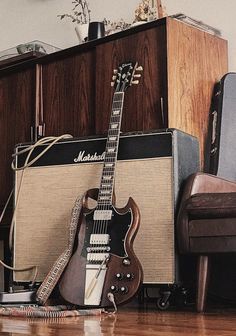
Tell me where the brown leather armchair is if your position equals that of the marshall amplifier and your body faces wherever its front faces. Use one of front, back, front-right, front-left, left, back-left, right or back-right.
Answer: left

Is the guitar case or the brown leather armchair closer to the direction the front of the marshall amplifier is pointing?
the brown leather armchair

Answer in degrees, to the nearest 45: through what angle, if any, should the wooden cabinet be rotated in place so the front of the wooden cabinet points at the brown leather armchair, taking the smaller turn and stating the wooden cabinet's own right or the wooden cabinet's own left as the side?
approximately 45° to the wooden cabinet's own left

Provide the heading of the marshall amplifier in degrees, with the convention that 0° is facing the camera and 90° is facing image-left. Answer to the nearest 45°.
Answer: approximately 45°

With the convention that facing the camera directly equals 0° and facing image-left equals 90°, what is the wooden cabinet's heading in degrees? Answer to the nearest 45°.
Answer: approximately 45°
